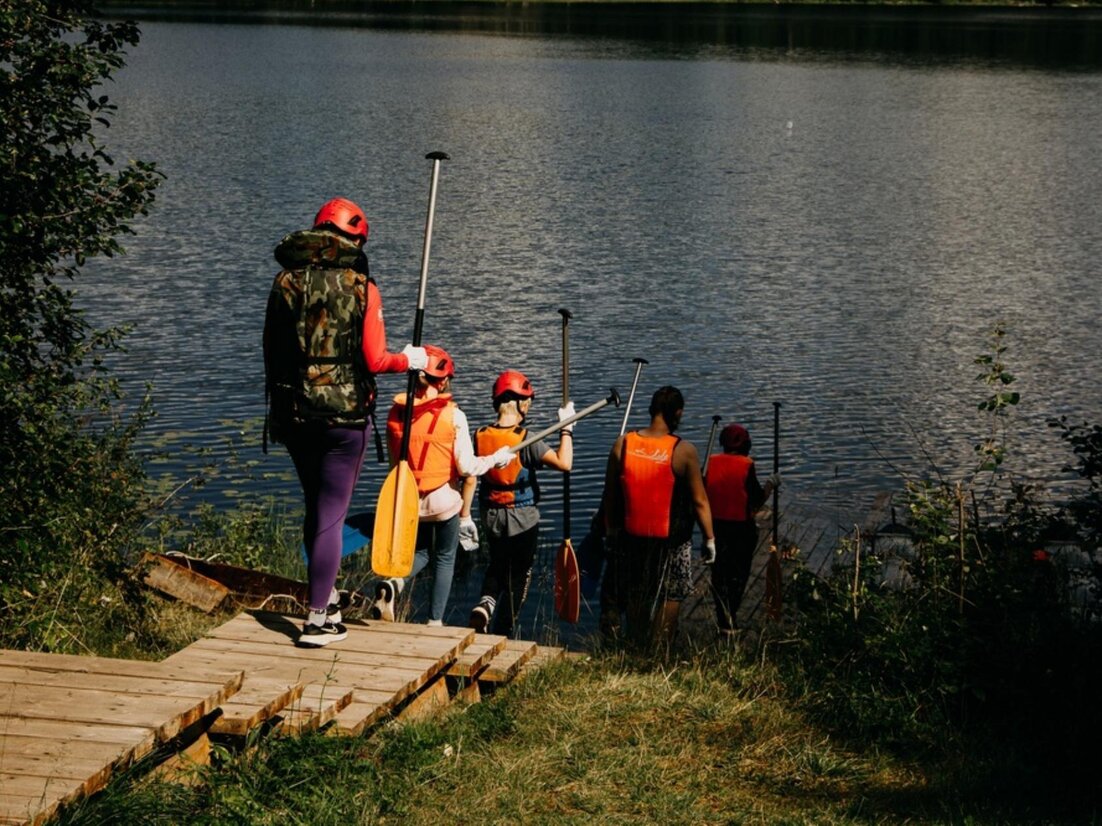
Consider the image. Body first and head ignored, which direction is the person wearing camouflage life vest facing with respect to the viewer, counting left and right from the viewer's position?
facing away from the viewer and to the right of the viewer

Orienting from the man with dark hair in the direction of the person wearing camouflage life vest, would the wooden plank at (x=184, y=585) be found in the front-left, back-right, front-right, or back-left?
front-right

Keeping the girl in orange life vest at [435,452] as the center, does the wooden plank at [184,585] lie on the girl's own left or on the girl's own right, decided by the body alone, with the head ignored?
on the girl's own left

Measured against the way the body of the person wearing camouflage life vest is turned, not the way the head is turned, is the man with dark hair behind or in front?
in front

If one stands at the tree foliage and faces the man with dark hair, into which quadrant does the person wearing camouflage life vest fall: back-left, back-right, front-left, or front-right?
front-right

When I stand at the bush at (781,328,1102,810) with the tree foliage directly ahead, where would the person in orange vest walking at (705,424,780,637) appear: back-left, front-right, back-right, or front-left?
front-right

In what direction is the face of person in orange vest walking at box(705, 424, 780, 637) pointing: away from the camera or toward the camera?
away from the camera

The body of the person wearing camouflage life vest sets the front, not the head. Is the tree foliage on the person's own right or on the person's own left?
on the person's own left

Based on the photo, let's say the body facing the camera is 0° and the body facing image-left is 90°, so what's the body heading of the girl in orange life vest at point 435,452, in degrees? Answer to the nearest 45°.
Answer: approximately 225°

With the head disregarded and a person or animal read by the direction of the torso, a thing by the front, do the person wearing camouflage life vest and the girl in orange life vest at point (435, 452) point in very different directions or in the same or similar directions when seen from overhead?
same or similar directions

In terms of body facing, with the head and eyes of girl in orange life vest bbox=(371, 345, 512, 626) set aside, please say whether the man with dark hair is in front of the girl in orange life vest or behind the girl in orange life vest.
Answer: in front
